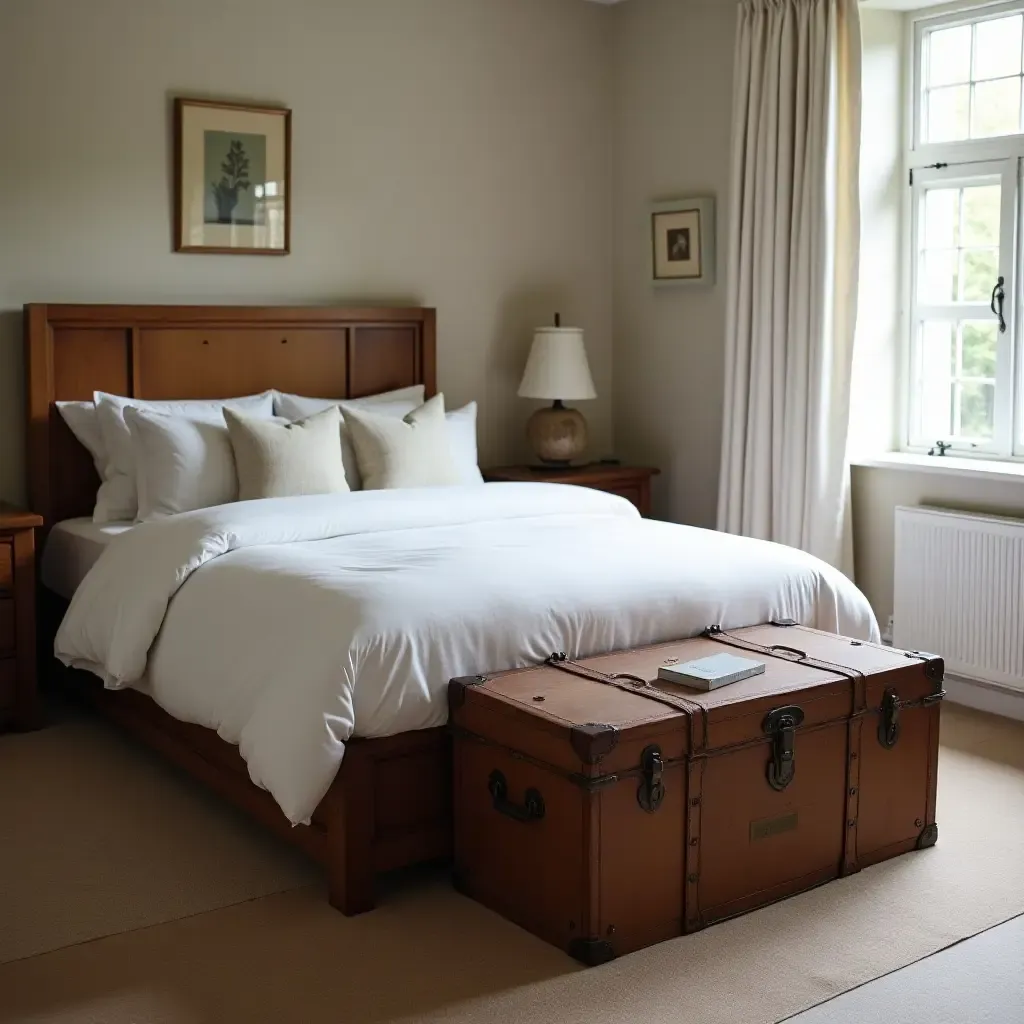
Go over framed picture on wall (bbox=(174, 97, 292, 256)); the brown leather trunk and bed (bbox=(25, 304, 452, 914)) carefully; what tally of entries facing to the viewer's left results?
0

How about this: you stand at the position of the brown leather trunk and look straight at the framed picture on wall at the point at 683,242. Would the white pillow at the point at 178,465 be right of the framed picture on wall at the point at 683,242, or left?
left

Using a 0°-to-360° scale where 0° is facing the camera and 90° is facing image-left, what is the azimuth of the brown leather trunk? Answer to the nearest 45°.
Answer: approximately 315°

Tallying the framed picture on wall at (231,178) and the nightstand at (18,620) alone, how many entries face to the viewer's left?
0

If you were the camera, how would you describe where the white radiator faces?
facing the viewer and to the left of the viewer

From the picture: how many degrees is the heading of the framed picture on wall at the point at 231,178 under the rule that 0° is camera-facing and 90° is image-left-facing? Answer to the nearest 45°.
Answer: approximately 315°

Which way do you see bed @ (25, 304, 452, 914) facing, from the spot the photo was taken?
facing the viewer and to the right of the viewer

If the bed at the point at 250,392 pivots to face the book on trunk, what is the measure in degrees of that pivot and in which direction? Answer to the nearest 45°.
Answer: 0° — it already faces it

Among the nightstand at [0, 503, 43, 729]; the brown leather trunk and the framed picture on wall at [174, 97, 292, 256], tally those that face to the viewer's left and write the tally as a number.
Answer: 0

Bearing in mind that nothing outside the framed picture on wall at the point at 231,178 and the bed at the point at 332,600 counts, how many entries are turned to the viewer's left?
0

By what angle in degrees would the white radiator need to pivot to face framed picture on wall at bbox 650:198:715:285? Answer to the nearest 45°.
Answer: approximately 90° to its right

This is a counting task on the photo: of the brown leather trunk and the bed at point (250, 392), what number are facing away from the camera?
0
